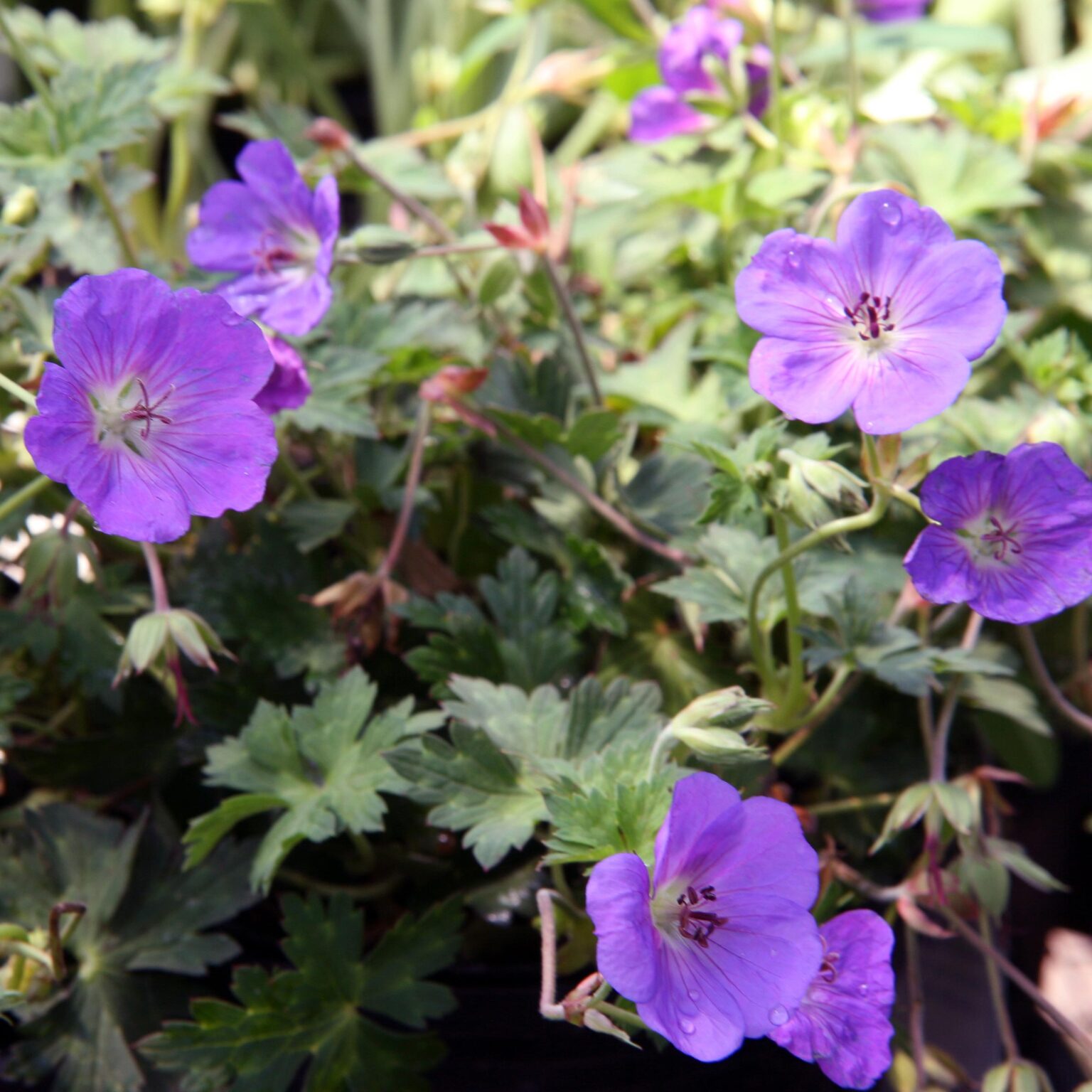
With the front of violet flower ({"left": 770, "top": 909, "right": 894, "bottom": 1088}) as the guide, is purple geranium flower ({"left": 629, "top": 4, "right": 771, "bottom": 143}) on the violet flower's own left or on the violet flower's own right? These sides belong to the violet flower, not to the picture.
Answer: on the violet flower's own right

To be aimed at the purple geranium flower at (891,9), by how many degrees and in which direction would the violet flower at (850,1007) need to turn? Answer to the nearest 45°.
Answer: approximately 135° to its right
